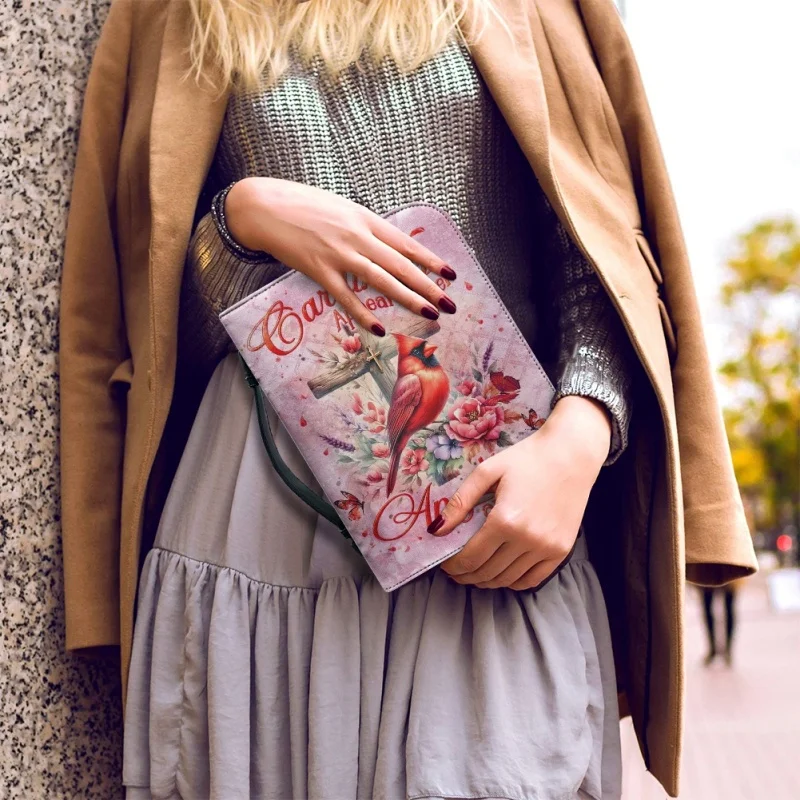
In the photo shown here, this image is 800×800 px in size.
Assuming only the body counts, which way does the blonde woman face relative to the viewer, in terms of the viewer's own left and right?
facing the viewer

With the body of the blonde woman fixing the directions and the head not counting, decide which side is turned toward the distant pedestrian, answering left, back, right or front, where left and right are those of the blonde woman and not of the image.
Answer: back

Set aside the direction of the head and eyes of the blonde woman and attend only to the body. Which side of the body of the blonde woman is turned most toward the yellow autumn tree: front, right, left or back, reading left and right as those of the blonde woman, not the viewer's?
back
